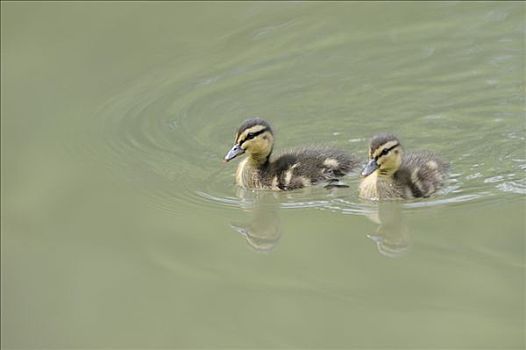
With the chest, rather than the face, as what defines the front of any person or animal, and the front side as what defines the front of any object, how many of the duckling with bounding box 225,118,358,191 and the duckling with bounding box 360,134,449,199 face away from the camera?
0

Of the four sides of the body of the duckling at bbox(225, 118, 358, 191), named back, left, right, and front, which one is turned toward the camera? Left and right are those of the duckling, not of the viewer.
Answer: left

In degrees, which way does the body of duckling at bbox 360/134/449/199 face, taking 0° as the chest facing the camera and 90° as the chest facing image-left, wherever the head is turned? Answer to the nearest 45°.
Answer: approximately 45°
